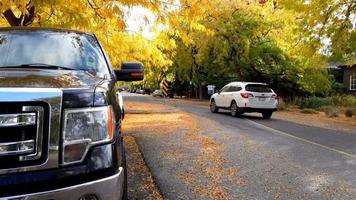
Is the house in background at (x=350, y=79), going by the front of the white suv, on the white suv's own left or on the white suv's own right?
on the white suv's own right

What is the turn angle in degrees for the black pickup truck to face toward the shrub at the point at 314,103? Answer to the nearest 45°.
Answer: approximately 135° to its left

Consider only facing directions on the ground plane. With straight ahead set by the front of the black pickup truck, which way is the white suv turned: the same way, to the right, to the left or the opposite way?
the opposite way

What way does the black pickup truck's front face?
toward the camera

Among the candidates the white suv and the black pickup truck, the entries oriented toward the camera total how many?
1

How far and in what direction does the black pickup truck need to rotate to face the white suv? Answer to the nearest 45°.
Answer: approximately 135° to its left

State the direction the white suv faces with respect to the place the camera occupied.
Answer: facing away from the viewer and to the left of the viewer

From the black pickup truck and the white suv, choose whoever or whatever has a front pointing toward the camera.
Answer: the black pickup truck
